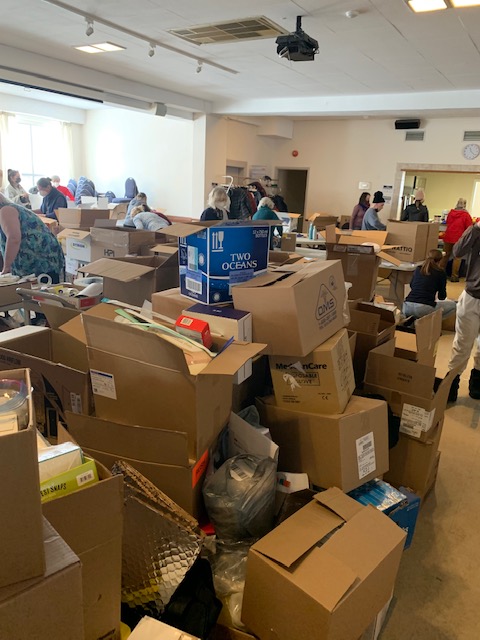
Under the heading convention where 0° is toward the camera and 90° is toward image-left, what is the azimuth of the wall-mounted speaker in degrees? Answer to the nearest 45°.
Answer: approximately 0°

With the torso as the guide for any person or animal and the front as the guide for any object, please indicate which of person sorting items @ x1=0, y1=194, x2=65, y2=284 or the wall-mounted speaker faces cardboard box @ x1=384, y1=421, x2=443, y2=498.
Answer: the wall-mounted speaker

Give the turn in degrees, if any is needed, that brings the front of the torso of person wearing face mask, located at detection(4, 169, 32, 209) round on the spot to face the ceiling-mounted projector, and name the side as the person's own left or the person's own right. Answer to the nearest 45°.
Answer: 0° — they already face it

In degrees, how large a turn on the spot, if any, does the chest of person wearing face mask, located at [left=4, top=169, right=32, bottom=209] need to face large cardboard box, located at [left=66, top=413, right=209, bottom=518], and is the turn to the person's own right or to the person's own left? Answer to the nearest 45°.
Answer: approximately 45° to the person's own right
